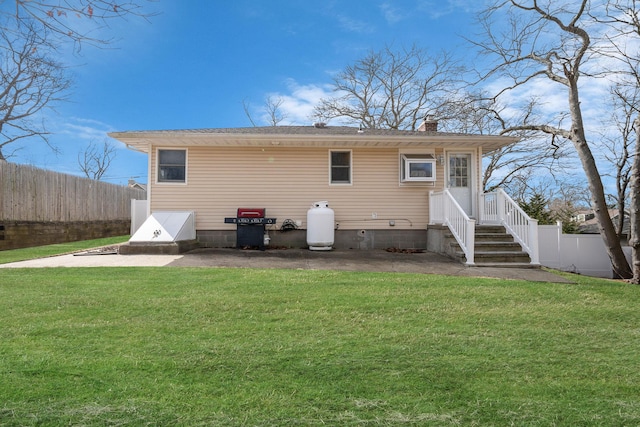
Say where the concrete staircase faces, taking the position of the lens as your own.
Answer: facing the viewer

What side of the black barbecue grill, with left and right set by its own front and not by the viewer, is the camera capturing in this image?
front

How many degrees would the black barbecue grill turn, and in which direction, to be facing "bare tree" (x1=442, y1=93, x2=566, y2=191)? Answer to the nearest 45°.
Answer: approximately 135° to its left

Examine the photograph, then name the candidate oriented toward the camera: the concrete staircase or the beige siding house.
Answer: the concrete staircase

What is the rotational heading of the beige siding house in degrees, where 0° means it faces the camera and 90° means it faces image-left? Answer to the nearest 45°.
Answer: approximately 180°

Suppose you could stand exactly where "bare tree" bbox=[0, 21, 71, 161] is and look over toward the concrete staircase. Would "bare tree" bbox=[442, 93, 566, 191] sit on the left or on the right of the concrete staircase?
left

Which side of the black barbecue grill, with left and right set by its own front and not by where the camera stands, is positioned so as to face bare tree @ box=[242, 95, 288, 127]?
back

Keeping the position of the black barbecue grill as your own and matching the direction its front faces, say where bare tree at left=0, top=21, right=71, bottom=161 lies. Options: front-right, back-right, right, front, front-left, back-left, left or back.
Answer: back-right
